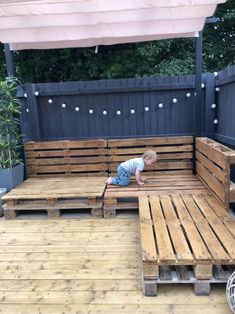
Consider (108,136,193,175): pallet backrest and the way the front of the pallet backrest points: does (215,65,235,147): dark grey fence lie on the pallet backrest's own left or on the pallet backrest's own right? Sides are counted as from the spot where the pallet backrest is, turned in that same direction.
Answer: on the pallet backrest's own left

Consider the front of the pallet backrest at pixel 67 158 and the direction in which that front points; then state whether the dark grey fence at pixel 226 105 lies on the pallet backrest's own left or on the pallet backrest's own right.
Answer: on the pallet backrest's own left

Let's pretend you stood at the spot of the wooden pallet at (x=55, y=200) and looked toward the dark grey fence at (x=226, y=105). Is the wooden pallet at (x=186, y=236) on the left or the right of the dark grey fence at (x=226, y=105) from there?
right

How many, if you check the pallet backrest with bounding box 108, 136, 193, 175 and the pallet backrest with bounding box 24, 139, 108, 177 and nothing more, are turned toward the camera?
2

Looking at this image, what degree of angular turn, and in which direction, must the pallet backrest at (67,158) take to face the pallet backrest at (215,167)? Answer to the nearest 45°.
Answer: approximately 45° to its left

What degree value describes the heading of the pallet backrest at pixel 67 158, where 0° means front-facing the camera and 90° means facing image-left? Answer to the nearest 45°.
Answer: approximately 0°

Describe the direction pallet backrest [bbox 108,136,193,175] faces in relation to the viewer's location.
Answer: facing the viewer

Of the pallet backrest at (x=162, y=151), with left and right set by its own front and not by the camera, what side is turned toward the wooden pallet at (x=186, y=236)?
front

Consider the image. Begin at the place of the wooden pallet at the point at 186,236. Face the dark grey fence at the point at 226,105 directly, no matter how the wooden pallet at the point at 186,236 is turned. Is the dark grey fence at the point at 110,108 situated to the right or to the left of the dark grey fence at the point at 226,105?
left

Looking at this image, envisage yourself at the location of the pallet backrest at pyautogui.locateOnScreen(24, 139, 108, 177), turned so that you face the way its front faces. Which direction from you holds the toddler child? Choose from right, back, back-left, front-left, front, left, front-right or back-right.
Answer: front-left

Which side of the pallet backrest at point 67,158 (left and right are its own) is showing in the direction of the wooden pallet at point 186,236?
front

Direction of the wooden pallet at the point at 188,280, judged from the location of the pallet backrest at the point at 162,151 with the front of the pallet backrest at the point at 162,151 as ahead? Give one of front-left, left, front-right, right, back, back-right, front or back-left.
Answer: front

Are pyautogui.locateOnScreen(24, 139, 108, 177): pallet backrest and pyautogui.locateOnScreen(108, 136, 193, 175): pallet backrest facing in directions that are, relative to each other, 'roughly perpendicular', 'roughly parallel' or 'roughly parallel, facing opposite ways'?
roughly parallel

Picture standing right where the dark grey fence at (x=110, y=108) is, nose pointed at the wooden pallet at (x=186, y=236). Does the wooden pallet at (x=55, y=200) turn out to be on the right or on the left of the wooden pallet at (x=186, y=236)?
right

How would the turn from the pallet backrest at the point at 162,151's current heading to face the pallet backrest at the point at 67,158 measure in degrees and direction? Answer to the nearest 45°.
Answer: approximately 90° to its right
